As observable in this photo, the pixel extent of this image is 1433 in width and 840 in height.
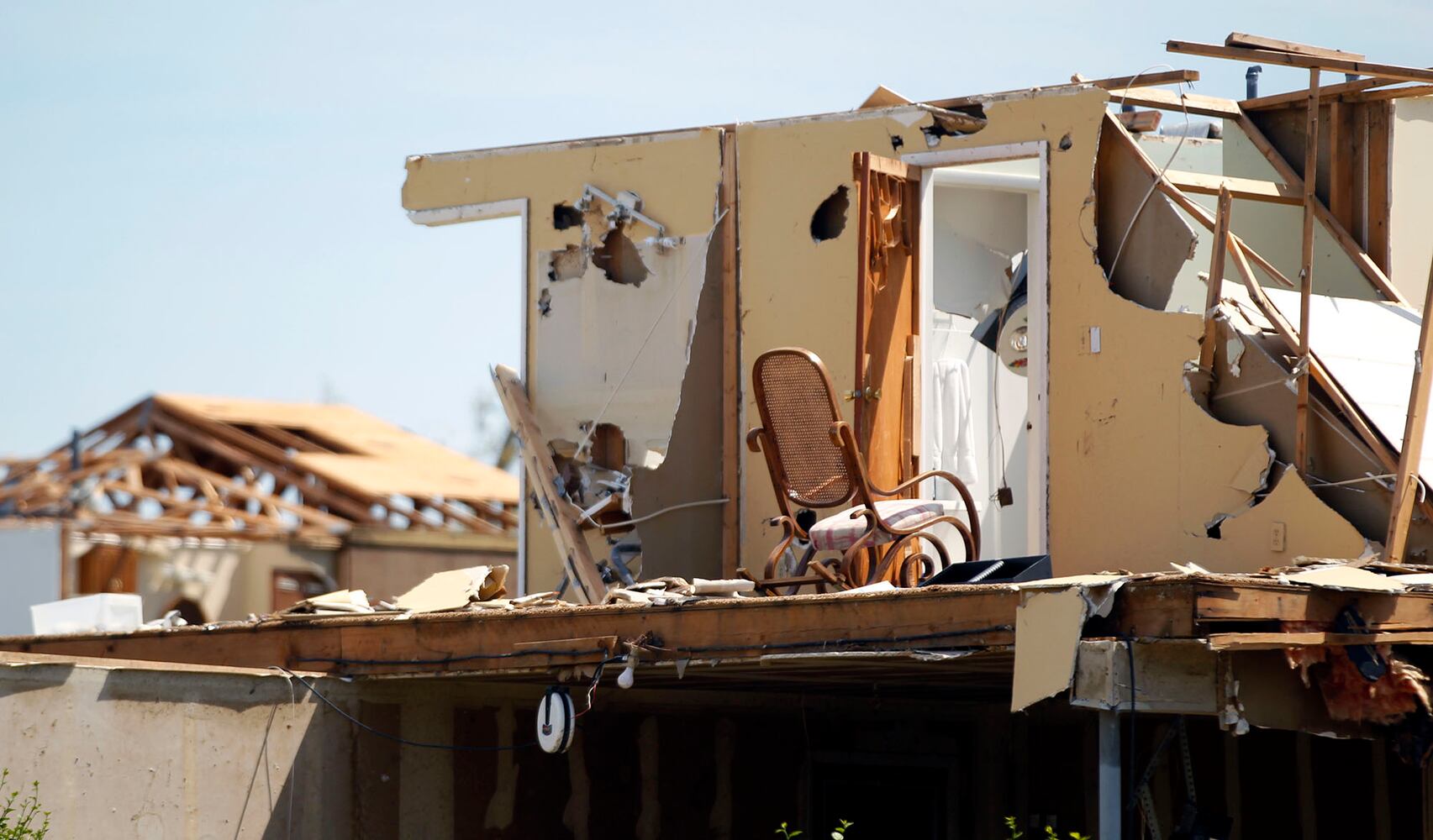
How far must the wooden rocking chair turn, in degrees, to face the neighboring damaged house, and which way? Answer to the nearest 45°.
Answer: approximately 90° to its left

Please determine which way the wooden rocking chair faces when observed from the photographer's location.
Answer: facing away from the viewer and to the right of the viewer

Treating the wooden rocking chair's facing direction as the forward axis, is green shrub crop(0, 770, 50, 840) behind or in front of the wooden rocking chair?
behind

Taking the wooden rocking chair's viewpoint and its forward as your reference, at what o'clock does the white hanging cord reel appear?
The white hanging cord reel is roughly at 7 o'clock from the wooden rocking chair.
